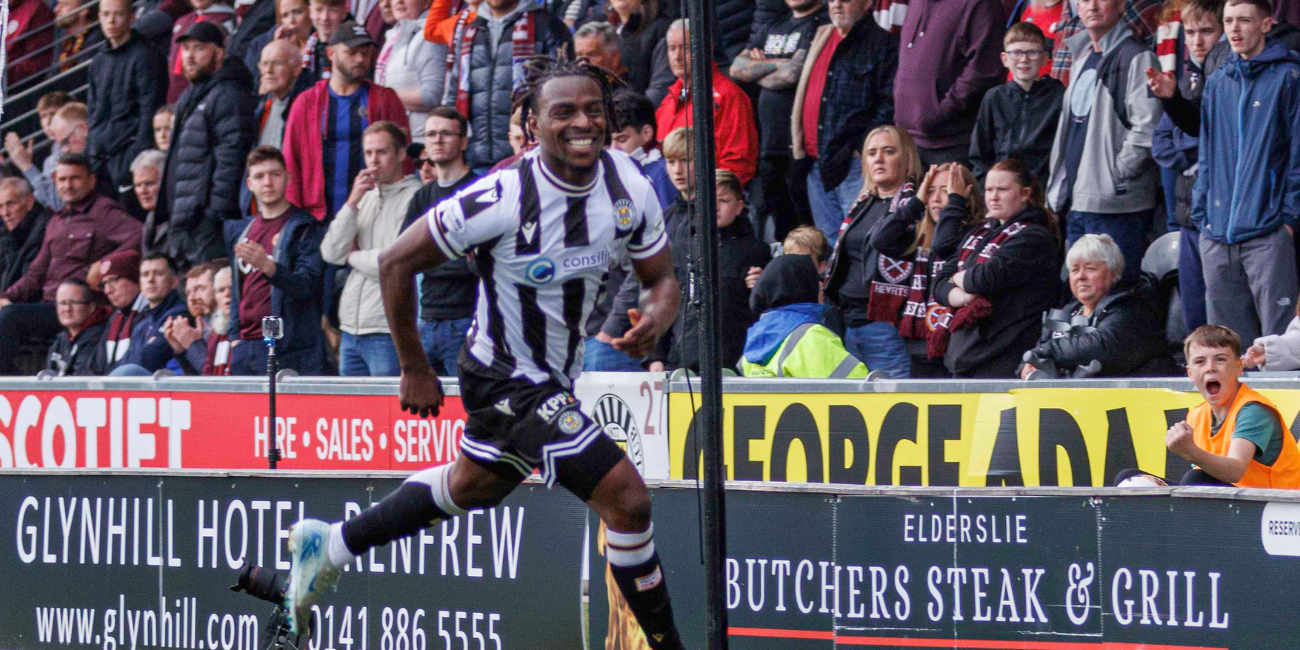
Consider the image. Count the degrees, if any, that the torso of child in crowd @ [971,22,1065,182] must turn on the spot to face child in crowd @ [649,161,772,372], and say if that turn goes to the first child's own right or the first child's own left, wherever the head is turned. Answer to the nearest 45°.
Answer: approximately 90° to the first child's own right

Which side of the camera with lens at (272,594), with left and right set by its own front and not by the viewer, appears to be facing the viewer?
left

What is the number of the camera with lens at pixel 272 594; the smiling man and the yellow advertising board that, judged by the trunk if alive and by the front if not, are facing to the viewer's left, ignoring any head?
1

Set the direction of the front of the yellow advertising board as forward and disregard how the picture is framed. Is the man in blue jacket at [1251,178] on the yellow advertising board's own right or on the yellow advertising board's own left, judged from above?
on the yellow advertising board's own left

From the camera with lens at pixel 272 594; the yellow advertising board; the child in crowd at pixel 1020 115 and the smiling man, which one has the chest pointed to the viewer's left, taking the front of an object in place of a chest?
the camera with lens

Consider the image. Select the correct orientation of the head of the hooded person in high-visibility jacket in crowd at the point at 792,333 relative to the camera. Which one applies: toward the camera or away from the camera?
away from the camera

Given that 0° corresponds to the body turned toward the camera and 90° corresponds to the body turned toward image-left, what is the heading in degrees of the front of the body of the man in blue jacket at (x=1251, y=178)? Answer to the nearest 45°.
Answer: approximately 45°

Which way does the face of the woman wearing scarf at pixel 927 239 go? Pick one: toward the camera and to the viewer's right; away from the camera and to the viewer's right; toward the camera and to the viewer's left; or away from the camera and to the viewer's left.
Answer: toward the camera and to the viewer's left

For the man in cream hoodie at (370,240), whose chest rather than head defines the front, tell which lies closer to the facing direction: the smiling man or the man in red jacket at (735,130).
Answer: the smiling man

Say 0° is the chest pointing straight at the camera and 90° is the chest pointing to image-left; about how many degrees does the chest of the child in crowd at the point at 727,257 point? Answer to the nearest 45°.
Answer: approximately 45°
